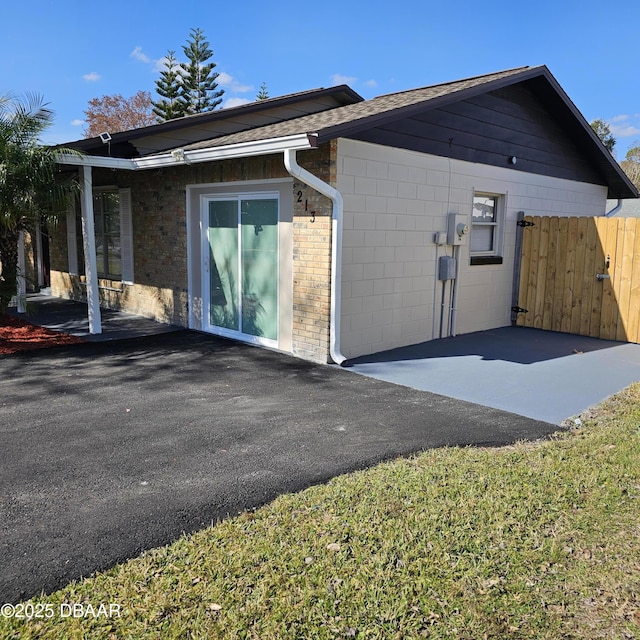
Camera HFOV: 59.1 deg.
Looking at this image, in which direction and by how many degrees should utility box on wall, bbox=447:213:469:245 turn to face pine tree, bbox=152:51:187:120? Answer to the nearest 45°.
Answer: approximately 180°

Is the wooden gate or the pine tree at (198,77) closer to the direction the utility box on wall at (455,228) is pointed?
the wooden gate

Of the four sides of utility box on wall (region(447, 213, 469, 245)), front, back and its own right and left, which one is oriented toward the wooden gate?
left

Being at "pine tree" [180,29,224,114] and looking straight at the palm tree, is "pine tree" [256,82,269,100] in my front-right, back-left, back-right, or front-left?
back-left

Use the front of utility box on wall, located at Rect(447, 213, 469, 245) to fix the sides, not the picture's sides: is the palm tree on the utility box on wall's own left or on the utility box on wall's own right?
on the utility box on wall's own right

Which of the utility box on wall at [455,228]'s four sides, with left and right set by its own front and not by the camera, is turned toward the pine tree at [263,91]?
back

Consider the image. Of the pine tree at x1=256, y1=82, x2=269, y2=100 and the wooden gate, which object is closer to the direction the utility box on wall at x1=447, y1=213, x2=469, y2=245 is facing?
the wooden gate

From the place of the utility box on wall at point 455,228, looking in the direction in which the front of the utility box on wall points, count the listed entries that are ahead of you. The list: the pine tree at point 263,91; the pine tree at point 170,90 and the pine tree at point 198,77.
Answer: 0

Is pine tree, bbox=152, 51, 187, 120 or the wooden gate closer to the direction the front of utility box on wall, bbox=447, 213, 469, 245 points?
the wooden gate

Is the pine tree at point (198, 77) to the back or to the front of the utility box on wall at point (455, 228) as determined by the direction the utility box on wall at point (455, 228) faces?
to the back
